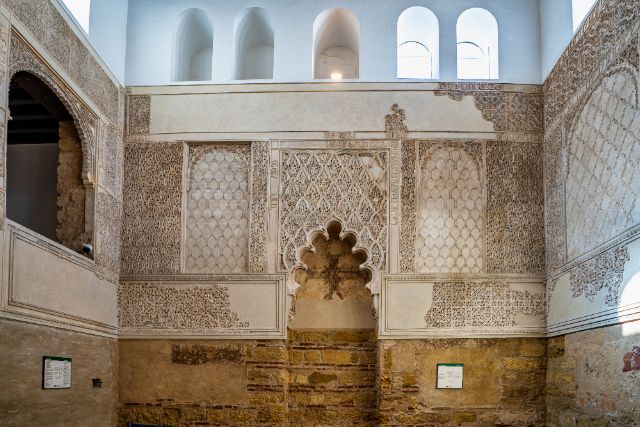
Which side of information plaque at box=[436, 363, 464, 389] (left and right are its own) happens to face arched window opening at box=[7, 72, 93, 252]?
right

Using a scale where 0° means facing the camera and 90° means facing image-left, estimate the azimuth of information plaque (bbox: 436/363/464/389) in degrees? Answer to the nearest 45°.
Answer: approximately 0°

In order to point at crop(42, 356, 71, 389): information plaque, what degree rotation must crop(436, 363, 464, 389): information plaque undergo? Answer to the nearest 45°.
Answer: approximately 45° to its right
